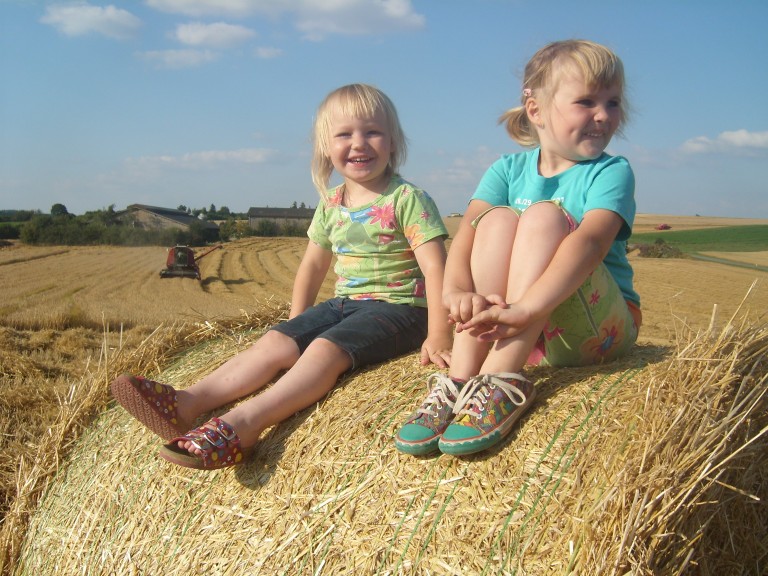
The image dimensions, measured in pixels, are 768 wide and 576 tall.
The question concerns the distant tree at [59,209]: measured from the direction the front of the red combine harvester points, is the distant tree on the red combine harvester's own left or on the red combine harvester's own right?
on the red combine harvester's own right

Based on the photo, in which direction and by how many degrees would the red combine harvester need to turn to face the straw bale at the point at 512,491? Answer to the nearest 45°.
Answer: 0° — it already faces it

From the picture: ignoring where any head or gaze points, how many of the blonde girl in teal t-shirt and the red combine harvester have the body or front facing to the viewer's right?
0

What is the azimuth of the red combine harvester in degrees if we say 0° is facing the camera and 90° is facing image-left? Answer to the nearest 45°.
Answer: approximately 0°

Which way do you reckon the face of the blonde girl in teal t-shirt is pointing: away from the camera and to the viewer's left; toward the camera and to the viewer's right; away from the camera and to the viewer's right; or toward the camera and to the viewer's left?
toward the camera and to the viewer's right

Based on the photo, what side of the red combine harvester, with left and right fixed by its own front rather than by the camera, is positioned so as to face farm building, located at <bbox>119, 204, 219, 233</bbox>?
back

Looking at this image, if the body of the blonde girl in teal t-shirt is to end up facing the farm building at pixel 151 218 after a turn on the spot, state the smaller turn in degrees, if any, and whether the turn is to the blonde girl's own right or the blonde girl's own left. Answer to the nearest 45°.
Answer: approximately 90° to the blonde girl's own right

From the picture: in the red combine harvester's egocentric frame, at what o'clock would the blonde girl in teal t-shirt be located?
The blonde girl in teal t-shirt is roughly at 12 o'clock from the red combine harvester.

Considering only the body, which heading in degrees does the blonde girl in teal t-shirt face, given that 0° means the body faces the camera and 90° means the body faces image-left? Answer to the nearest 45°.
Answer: approximately 45°
